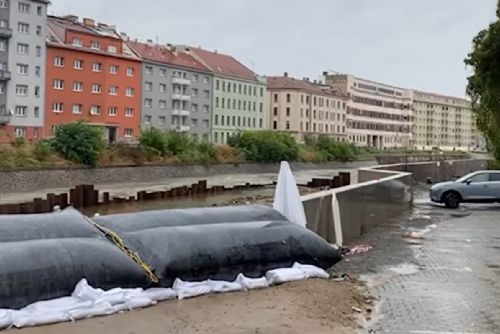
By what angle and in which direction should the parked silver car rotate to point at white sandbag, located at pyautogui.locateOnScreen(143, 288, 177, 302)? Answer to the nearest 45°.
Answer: approximately 90° to its left

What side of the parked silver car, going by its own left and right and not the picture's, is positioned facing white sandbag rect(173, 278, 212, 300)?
left

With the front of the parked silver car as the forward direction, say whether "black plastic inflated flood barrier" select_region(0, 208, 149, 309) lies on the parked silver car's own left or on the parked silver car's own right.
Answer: on the parked silver car's own left

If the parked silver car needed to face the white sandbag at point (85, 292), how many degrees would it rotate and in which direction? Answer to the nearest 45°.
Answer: approximately 90° to its left

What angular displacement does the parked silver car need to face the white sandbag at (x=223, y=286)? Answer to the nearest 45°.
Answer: approximately 90° to its left

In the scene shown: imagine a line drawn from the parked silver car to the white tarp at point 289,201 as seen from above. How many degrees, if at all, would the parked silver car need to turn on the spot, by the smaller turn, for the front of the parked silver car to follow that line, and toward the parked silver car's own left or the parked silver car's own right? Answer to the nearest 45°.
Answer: approximately 90° to the parked silver car's own left

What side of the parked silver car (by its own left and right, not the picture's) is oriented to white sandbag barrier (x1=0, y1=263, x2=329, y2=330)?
left

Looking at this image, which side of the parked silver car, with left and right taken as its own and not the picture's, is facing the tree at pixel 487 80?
right

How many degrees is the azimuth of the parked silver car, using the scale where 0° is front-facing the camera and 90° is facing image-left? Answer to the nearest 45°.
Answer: approximately 90°

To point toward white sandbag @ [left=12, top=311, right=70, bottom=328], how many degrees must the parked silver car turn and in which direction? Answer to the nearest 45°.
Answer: approximately 90° to its left
